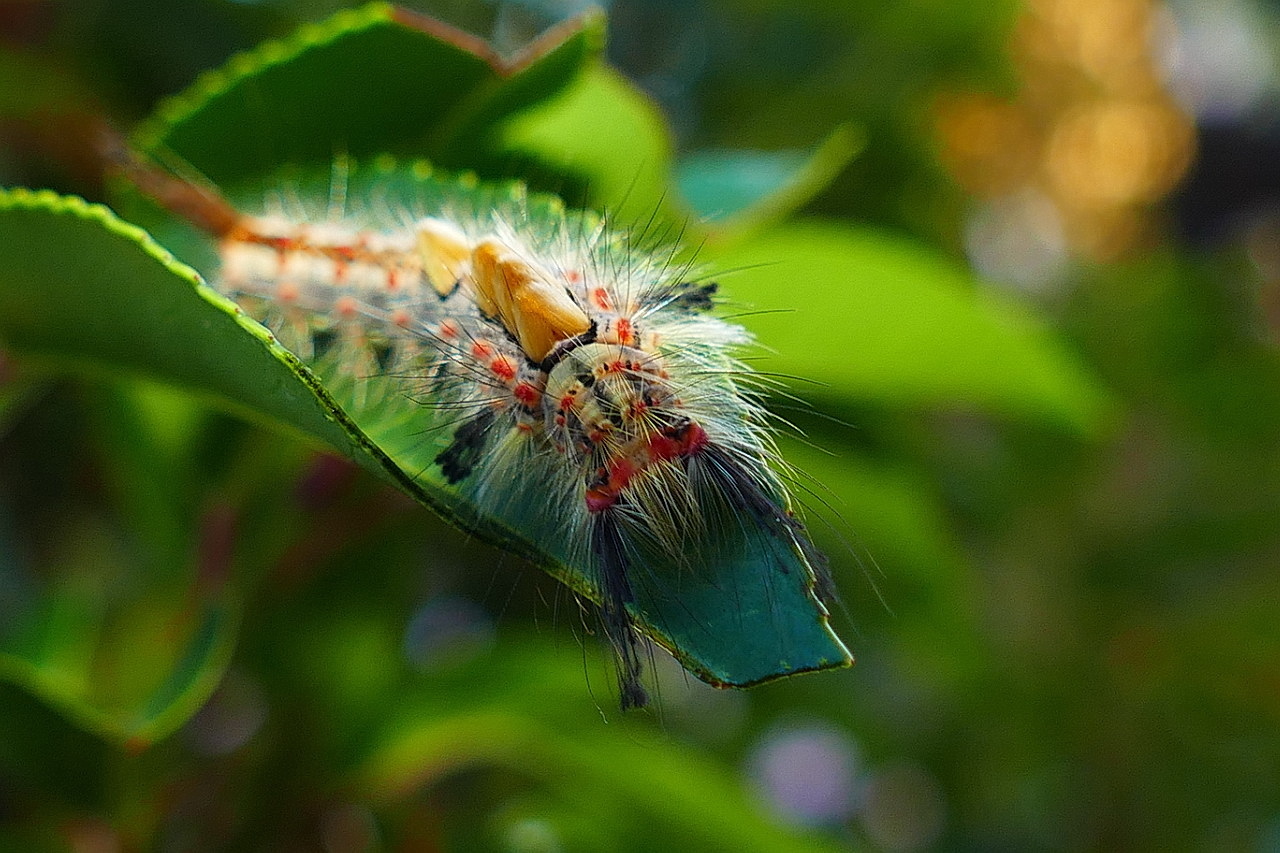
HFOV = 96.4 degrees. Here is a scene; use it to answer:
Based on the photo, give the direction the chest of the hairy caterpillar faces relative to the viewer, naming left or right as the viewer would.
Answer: facing the viewer and to the right of the viewer
